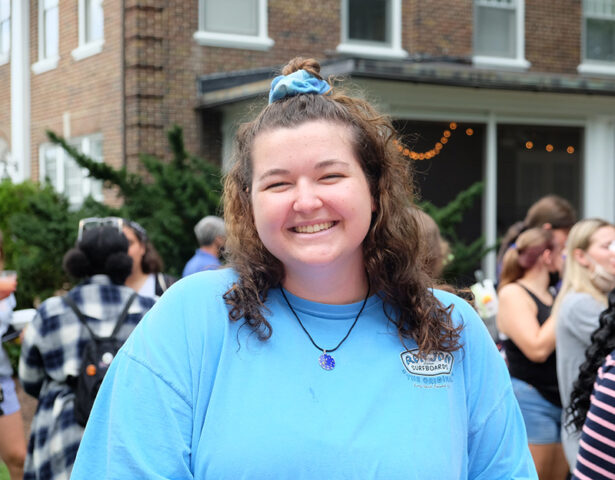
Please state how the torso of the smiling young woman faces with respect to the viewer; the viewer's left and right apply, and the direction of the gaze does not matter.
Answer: facing the viewer

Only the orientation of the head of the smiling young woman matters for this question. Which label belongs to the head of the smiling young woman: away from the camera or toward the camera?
toward the camera

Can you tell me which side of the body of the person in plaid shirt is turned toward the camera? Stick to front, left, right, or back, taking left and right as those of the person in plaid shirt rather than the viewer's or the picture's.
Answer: back

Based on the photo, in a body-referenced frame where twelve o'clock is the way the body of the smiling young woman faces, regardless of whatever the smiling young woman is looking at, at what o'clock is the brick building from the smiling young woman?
The brick building is roughly at 6 o'clock from the smiling young woman.
